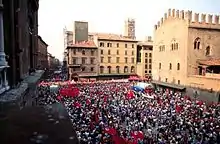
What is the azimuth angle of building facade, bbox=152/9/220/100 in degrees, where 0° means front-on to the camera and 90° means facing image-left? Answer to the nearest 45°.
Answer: approximately 45°
